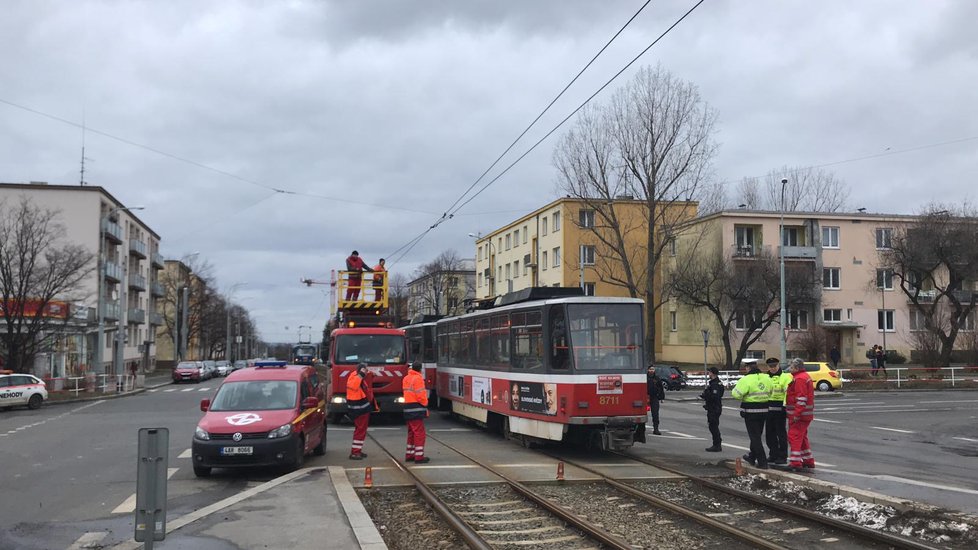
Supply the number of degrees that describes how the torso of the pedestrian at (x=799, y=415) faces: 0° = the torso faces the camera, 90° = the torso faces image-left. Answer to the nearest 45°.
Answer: approximately 90°

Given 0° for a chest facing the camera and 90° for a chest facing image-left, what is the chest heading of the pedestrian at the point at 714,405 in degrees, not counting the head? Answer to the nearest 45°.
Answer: approximately 90°

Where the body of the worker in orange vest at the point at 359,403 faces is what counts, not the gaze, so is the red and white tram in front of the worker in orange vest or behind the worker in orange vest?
in front

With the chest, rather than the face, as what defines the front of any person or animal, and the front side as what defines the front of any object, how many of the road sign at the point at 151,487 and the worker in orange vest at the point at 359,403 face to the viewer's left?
0

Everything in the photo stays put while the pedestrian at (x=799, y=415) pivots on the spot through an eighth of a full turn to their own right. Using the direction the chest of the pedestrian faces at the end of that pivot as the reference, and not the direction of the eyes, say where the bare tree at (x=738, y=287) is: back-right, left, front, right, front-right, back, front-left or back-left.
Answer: front-right

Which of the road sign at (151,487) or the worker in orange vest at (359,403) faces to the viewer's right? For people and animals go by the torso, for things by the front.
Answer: the worker in orange vest

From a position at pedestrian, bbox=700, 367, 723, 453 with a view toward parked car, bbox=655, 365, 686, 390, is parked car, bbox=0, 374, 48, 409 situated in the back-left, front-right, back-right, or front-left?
front-left

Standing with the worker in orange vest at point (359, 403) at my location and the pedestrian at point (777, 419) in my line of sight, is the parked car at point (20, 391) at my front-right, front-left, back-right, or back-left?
back-left

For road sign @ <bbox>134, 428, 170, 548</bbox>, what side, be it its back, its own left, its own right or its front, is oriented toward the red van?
front

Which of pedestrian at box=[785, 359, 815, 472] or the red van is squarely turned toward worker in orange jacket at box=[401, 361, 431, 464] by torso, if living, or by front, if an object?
the pedestrian

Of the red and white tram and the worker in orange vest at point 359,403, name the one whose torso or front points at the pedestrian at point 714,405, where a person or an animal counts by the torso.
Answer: the worker in orange vest

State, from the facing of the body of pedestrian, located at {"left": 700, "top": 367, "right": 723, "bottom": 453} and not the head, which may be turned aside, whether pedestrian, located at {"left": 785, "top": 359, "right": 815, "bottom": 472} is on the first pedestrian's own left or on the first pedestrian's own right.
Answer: on the first pedestrian's own left

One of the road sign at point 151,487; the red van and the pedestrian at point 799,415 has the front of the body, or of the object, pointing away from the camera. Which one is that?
the road sign

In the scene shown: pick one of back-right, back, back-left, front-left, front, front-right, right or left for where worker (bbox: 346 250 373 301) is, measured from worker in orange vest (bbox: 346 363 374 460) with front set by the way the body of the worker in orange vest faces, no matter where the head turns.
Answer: left
